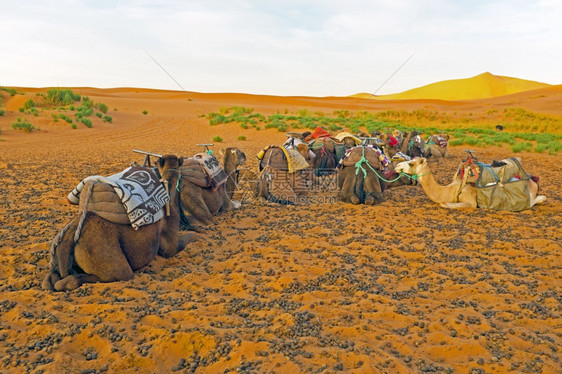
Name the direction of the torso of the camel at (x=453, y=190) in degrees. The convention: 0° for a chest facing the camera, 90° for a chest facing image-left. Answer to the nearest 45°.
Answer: approximately 90°

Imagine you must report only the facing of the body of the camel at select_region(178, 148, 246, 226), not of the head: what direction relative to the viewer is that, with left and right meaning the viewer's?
facing away from the viewer and to the right of the viewer

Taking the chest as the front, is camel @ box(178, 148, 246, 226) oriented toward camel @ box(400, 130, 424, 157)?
yes

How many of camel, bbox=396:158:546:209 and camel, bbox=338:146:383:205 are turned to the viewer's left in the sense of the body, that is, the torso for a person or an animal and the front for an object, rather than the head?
1

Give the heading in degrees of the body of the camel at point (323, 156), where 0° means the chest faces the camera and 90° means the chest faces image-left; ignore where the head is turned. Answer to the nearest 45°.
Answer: approximately 180°

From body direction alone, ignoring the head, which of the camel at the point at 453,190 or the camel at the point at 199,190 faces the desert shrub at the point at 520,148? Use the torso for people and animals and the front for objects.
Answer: the camel at the point at 199,190

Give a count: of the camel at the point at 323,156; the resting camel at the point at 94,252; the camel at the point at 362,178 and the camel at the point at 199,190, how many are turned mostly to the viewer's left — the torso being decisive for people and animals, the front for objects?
0

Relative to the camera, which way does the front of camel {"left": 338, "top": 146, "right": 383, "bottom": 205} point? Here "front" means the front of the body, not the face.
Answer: away from the camera

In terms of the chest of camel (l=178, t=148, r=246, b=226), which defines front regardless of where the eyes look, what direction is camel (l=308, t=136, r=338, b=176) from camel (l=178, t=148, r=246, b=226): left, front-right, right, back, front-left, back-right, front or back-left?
front

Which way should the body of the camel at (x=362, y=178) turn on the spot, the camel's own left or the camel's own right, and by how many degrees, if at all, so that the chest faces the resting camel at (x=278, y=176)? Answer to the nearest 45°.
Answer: approximately 90° to the camel's own left

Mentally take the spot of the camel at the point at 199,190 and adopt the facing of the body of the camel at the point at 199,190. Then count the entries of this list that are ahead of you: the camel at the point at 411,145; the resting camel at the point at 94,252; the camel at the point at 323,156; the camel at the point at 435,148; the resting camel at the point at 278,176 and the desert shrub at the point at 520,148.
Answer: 5

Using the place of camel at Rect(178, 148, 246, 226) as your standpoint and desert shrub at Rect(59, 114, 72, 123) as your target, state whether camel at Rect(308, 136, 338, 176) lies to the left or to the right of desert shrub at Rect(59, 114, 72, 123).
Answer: right

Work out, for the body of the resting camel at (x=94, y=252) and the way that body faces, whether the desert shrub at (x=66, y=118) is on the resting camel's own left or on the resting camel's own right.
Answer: on the resting camel's own left

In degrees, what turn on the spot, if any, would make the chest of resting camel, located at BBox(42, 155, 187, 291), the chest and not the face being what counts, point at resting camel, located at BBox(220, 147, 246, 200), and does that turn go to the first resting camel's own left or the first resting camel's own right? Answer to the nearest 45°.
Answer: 0° — it already faces it

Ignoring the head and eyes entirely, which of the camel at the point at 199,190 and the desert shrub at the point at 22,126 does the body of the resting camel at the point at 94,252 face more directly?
the camel

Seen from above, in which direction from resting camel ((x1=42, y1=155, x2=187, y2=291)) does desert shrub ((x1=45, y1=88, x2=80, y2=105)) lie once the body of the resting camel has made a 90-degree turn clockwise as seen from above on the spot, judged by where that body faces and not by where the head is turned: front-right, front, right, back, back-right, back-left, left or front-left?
back-left
